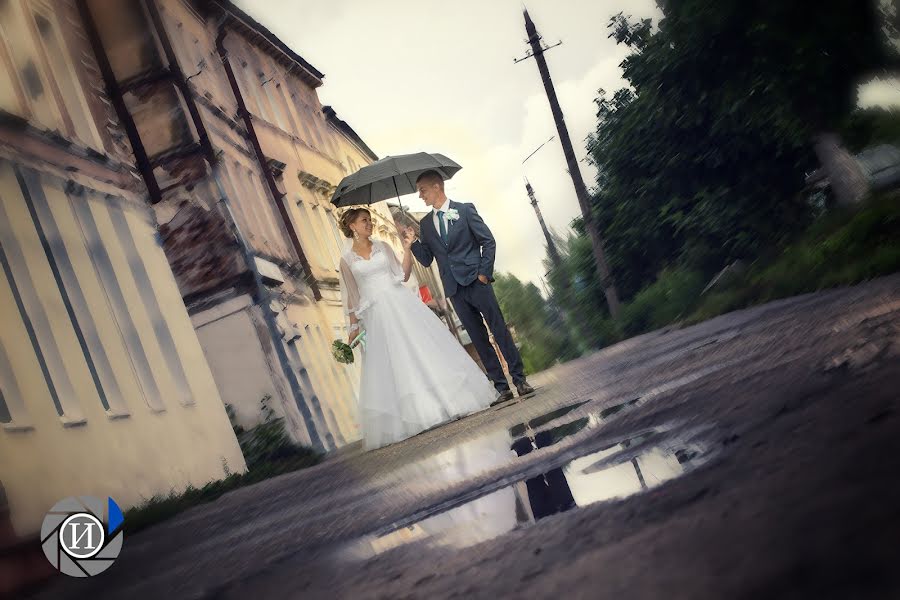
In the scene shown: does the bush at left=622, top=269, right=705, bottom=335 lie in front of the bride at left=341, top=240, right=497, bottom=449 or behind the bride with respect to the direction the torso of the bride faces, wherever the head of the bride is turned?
behind

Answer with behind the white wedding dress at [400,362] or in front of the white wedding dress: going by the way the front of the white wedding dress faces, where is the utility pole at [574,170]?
behind

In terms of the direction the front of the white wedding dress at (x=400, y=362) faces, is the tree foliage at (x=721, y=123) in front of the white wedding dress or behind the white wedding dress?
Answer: behind

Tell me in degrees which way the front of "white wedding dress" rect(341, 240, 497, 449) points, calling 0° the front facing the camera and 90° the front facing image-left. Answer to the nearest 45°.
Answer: approximately 0°

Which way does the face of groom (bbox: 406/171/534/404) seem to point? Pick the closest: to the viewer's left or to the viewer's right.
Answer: to the viewer's left
